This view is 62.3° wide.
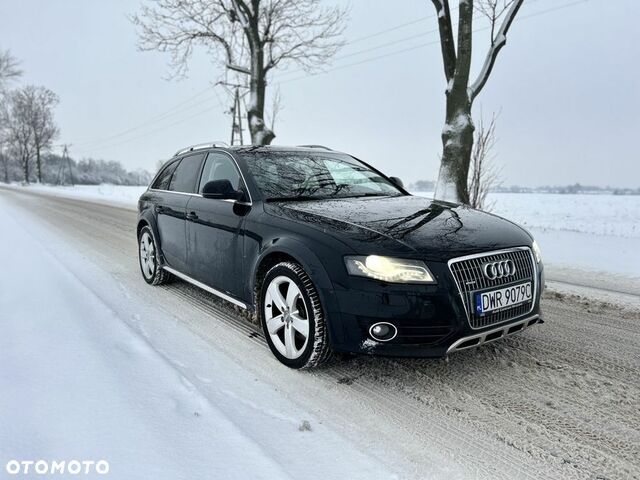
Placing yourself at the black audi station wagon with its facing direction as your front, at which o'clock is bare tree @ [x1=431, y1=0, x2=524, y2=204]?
The bare tree is roughly at 8 o'clock from the black audi station wagon.

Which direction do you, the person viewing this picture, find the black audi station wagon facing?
facing the viewer and to the right of the viewer
